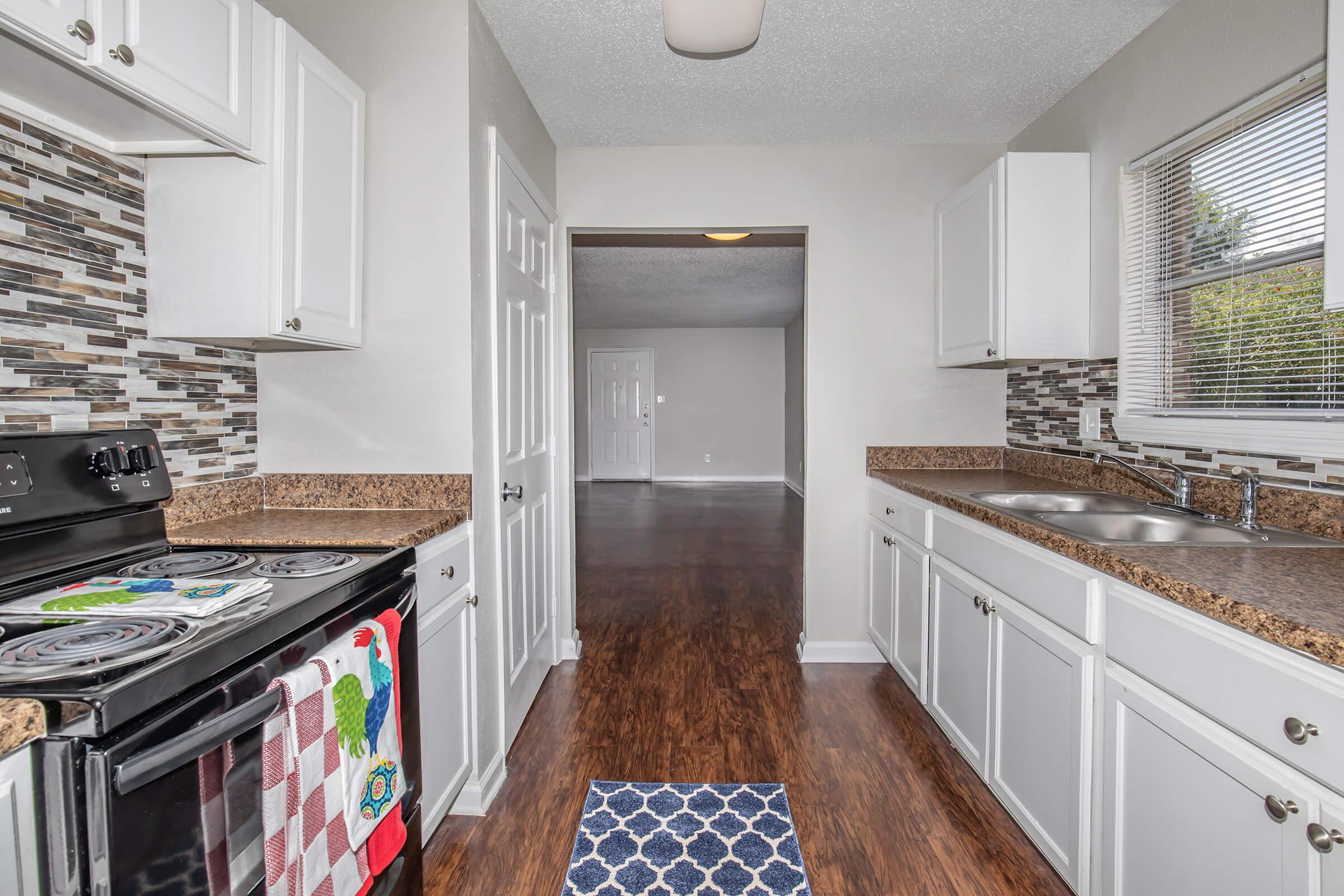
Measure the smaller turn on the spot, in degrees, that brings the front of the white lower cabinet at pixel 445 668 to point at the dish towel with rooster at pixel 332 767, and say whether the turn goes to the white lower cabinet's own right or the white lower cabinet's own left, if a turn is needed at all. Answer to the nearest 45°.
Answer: approximately 90° to the white lower cabinet's own right

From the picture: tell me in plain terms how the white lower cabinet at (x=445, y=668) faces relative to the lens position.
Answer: facing to the right of the viewer

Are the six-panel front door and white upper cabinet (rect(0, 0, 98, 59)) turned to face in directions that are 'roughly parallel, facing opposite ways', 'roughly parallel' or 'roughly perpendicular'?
roughly perpendicular

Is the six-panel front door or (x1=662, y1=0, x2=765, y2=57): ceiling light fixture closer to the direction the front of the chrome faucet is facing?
the ceiling light fixture
